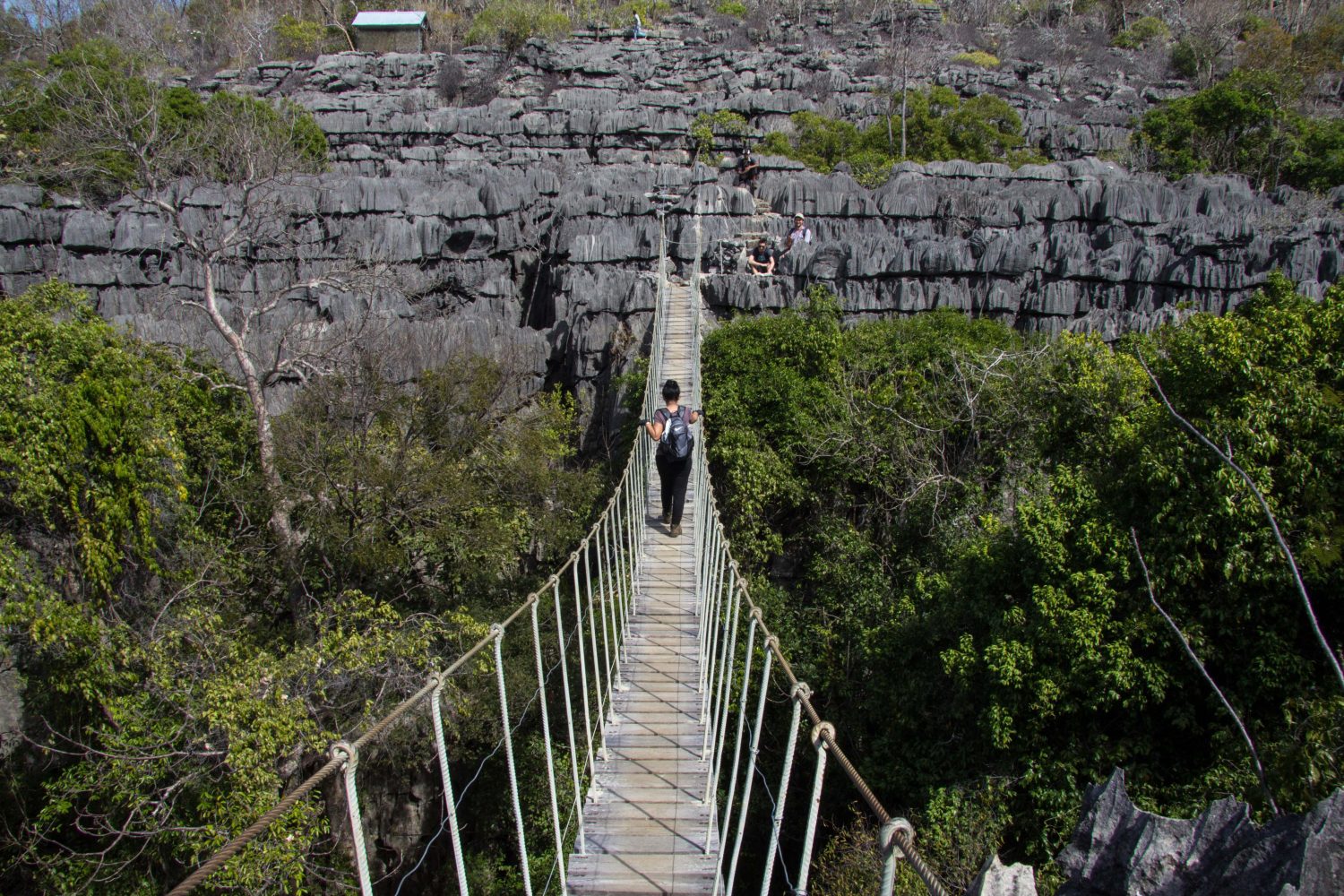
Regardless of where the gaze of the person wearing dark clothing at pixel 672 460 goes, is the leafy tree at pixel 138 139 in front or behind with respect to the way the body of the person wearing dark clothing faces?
in front

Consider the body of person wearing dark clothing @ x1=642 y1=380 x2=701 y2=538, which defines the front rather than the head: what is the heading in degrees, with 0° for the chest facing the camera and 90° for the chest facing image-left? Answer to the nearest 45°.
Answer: approximately 180°

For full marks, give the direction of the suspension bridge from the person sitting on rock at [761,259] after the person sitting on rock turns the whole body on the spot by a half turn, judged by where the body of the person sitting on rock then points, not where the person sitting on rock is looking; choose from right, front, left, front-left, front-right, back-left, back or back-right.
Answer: back

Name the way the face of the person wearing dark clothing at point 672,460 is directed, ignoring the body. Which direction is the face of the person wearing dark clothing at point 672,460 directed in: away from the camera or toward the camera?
away from the camera

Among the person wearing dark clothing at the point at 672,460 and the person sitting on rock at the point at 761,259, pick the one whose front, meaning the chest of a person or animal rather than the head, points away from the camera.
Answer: the person wearing dark clothing

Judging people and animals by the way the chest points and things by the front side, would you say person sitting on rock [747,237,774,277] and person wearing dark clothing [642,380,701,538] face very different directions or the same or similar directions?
very different directions

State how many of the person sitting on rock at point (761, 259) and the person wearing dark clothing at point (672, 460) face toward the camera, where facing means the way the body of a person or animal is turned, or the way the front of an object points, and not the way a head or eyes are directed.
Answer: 1

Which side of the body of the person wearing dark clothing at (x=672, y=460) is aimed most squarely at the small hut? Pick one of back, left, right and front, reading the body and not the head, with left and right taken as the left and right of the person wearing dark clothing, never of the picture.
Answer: front

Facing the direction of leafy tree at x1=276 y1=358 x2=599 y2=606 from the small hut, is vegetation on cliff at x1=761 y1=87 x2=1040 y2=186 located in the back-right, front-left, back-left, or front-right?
front-left

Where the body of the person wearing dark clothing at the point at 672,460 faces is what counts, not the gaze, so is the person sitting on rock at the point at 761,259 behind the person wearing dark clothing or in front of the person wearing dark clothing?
in front

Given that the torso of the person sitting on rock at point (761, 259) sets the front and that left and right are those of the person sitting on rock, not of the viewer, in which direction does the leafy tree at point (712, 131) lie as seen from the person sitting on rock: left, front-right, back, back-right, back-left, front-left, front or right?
back

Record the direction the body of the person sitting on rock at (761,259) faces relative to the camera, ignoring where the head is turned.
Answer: toward the camera

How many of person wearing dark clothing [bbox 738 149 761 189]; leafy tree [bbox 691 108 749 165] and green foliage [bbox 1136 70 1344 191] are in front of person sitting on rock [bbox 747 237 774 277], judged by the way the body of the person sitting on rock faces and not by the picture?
0

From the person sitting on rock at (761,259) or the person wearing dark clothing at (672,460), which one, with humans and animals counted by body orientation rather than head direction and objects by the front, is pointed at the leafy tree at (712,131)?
the person wearing dark clothing
